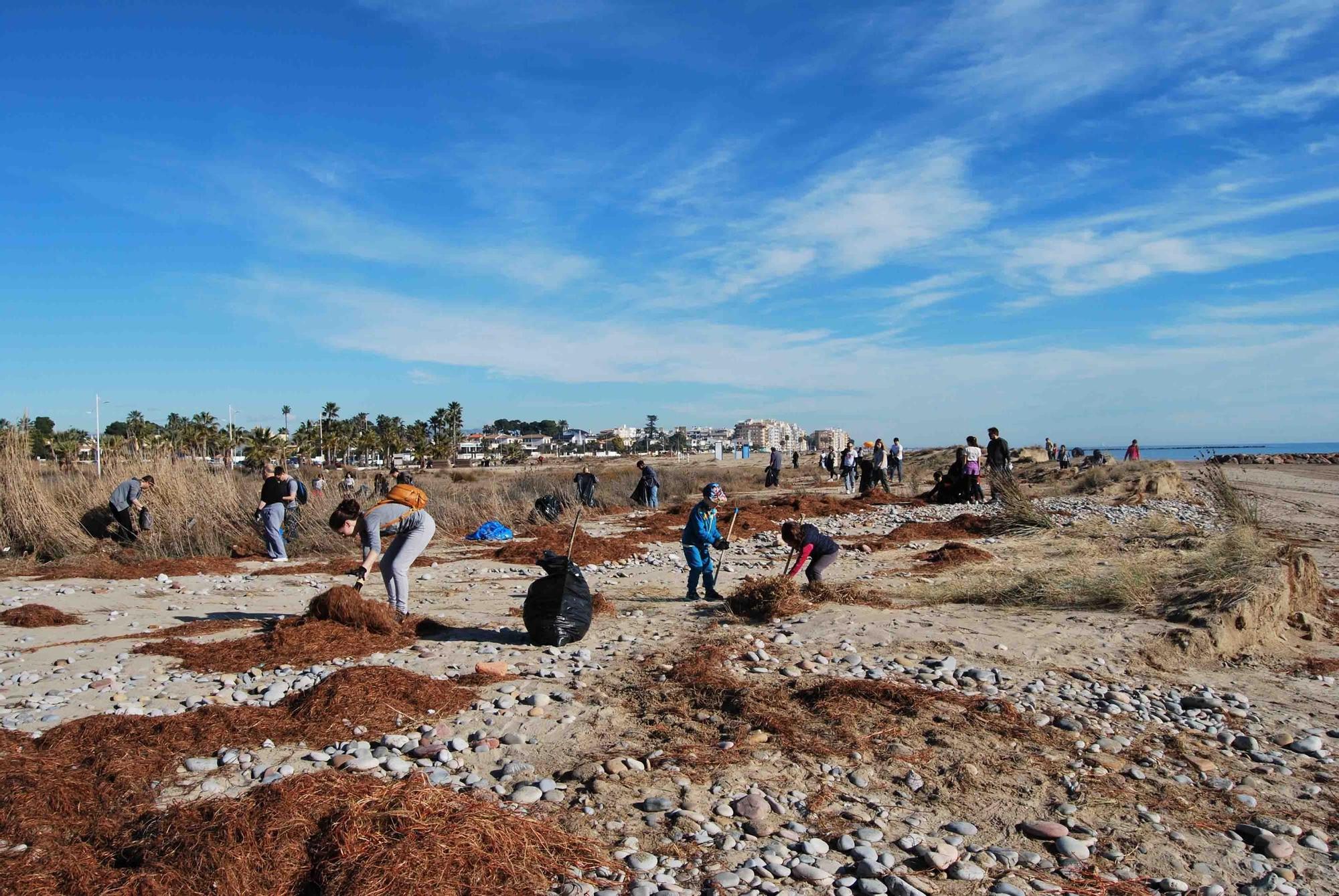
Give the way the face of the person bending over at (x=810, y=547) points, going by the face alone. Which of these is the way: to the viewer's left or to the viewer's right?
to the viewer's left

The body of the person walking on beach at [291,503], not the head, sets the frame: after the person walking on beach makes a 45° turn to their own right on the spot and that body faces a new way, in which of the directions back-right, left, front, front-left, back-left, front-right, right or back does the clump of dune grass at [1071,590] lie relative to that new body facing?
back

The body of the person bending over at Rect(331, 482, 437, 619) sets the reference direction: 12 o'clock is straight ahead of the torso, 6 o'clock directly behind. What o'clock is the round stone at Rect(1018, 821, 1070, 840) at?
The round stone is roughly at 8 o'clock from the person bending over.

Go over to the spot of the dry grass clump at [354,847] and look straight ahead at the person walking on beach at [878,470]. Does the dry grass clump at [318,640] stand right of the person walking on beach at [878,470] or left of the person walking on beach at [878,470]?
left

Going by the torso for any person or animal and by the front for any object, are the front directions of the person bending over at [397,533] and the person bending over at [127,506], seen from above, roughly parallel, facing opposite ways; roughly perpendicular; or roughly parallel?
roughly parallel, facing opposite ways

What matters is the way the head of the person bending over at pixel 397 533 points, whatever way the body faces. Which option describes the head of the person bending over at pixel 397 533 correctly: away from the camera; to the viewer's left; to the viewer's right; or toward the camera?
to the viewer's left

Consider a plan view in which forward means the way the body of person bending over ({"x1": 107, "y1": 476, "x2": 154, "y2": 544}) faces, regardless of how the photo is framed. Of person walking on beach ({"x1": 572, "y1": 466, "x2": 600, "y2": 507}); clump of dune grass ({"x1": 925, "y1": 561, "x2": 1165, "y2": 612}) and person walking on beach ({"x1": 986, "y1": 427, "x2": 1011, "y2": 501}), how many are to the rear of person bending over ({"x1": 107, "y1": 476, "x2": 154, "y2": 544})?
0

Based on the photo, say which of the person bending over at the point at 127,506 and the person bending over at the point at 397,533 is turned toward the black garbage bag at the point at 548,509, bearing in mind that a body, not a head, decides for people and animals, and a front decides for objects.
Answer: the person bending over at the point at 127,506

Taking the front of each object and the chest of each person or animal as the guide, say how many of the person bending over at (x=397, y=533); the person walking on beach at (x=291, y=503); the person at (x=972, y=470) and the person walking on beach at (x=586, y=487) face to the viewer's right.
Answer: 0

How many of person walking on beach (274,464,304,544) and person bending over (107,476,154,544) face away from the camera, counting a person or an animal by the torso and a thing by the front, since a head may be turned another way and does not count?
0
